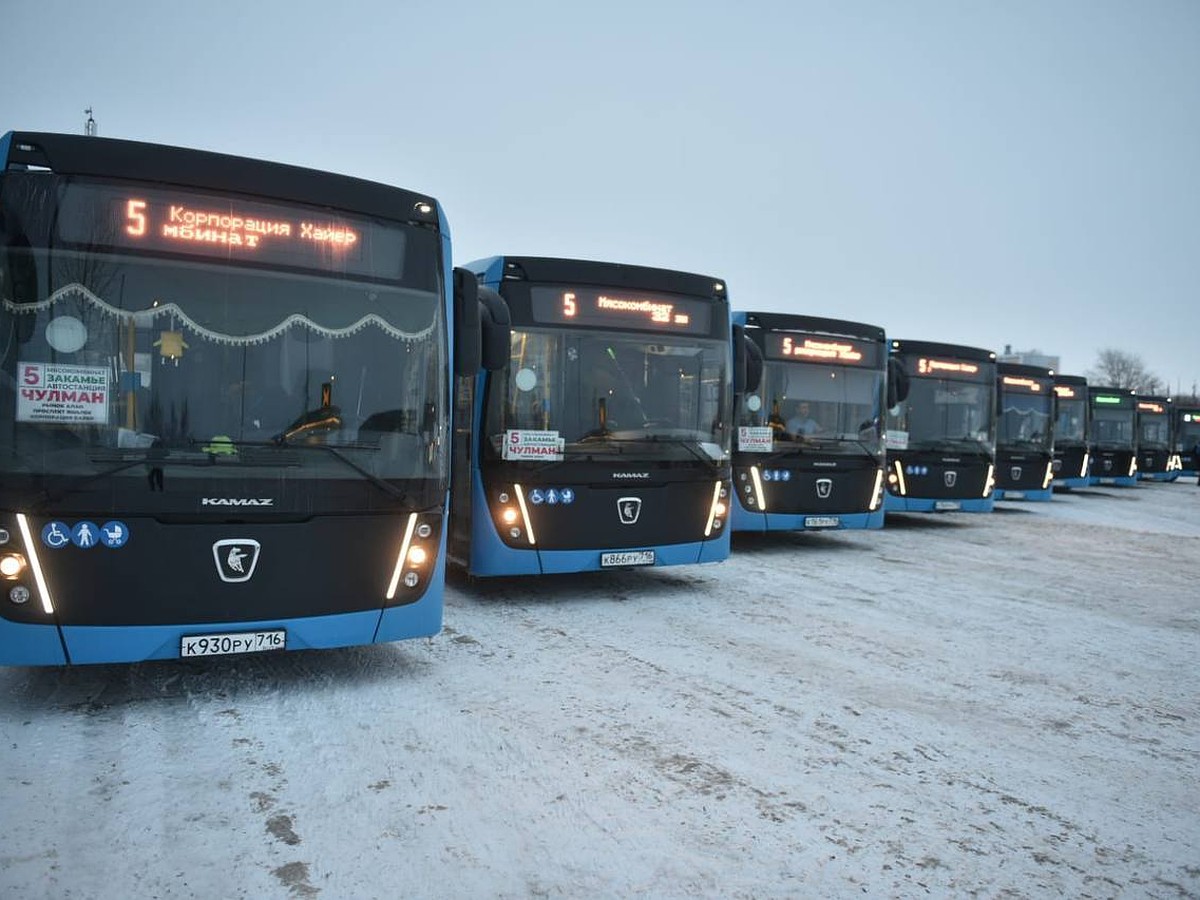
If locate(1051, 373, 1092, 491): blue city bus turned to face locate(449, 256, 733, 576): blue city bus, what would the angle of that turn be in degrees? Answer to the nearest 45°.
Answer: approximately 45° to its right

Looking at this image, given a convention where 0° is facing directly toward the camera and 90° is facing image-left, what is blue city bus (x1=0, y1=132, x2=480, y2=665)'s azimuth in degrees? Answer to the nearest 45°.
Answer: approximately 0°

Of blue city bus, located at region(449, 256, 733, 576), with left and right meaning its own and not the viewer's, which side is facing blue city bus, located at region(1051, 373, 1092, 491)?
left

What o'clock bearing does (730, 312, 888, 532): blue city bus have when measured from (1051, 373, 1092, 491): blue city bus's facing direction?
(730, 312, 888, 532): blue city bus is roughly at 2 o'clock from (1051, 373, 1092, 491): blue city bus.

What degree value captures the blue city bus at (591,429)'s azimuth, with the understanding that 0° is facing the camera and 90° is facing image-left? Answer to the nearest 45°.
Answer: approximately 315°

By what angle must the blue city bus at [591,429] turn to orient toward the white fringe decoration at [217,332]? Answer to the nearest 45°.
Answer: approximately 90° to its right

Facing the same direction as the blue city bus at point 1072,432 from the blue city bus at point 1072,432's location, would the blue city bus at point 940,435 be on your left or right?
on your right

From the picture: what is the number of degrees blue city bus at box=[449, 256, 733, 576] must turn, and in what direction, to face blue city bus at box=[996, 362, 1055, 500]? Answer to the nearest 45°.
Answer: approximately 90° to its left

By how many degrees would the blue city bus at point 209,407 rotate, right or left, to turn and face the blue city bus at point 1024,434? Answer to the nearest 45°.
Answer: approximately 135° to its left

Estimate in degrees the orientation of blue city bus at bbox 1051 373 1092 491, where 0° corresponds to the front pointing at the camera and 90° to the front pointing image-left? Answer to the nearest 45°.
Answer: approximately 315°

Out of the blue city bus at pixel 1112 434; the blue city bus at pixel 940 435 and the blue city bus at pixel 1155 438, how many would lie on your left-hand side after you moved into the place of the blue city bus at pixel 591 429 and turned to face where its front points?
3

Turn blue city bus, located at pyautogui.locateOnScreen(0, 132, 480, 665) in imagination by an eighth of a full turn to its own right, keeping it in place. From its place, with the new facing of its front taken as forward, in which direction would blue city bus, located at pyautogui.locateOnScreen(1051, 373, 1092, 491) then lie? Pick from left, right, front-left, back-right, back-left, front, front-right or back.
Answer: back

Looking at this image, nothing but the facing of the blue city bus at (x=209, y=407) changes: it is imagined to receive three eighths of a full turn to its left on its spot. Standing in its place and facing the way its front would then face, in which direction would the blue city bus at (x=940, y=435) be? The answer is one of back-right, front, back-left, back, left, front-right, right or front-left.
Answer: front
